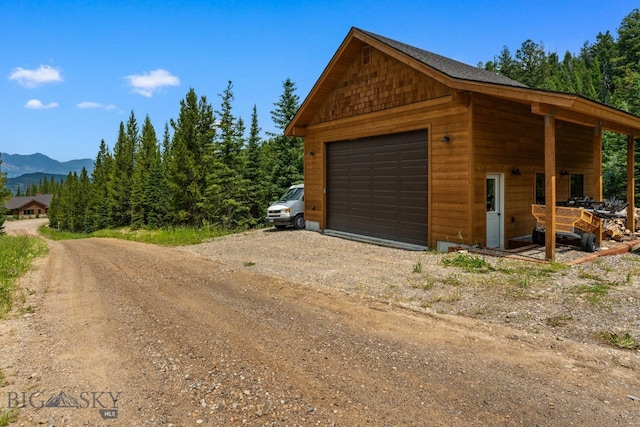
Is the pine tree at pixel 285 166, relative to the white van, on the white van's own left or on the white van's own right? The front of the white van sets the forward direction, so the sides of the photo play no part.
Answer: on the white van's own right

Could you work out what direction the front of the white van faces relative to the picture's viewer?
facing the viewer and to the left of the viewer

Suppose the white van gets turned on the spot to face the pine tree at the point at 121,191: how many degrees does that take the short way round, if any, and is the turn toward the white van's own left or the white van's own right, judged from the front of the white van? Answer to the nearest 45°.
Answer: approximately 90° to the white van's own right

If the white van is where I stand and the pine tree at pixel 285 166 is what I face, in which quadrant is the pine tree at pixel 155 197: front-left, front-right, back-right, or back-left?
front-left

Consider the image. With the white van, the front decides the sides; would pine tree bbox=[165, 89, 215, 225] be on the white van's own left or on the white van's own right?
on the white van's own right

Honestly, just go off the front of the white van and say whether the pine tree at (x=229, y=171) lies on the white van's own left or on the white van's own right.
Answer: on the white van's own right
